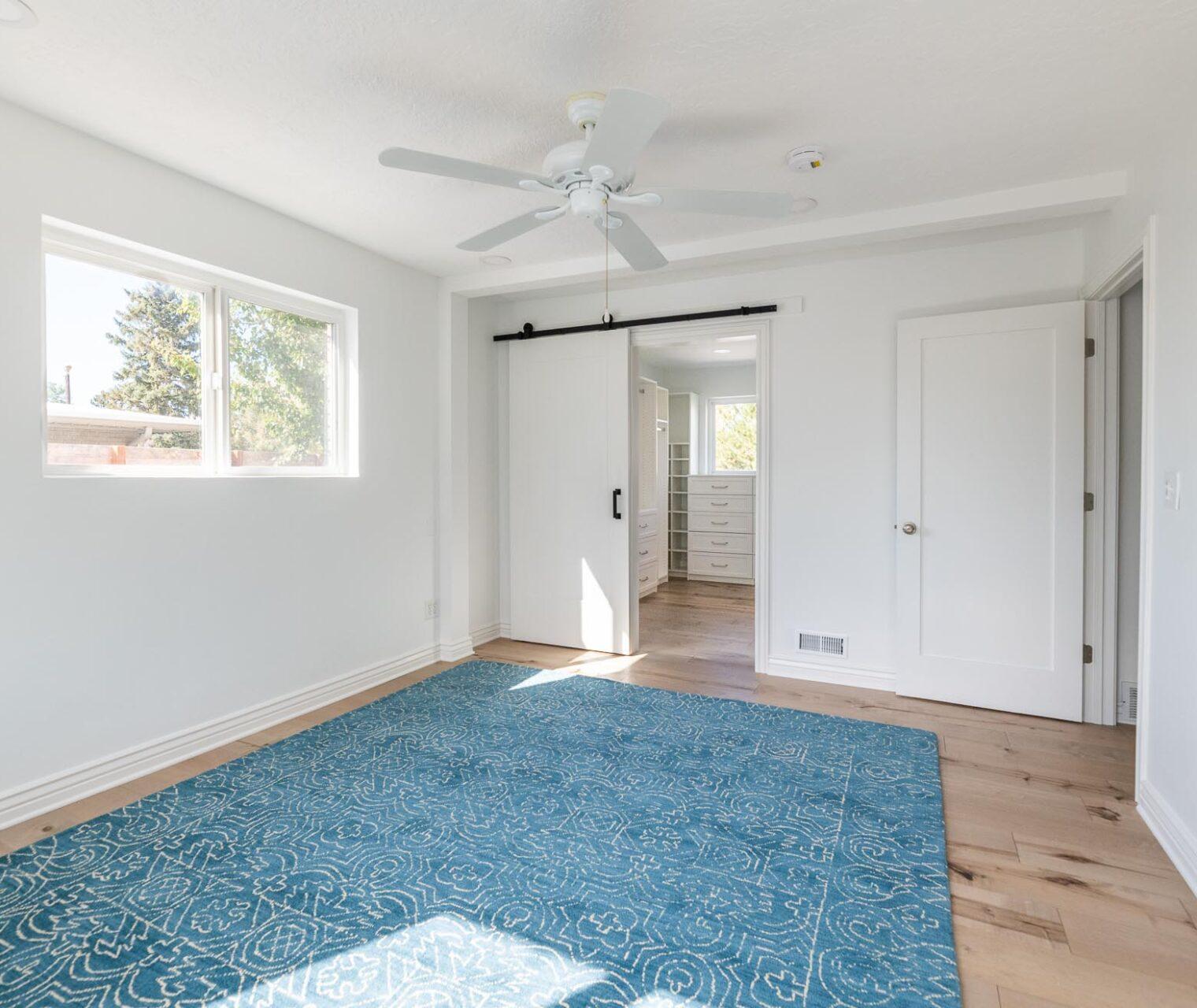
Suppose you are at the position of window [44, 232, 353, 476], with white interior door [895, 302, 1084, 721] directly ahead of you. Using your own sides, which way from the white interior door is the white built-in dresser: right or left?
left

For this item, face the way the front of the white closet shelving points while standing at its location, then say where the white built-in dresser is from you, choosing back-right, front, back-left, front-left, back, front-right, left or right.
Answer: front-left

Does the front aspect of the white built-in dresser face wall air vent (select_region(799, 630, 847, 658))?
yes

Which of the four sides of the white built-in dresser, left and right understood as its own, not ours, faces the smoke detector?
front

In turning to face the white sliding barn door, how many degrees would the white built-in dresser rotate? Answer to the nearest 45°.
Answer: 0° — it already faces it

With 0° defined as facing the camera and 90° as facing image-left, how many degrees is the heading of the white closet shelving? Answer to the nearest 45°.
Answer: approximately 0°

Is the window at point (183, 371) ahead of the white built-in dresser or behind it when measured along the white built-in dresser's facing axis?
ahead

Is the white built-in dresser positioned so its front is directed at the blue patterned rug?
yes

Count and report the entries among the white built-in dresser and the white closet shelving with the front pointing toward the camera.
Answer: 2

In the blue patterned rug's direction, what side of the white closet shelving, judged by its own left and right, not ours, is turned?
front
